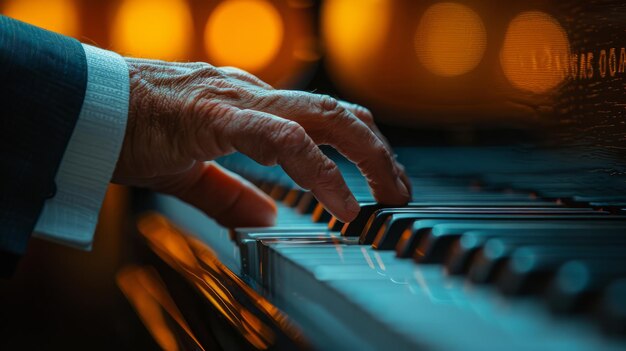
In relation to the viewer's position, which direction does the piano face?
facing the viewer and to the left of the viewer
